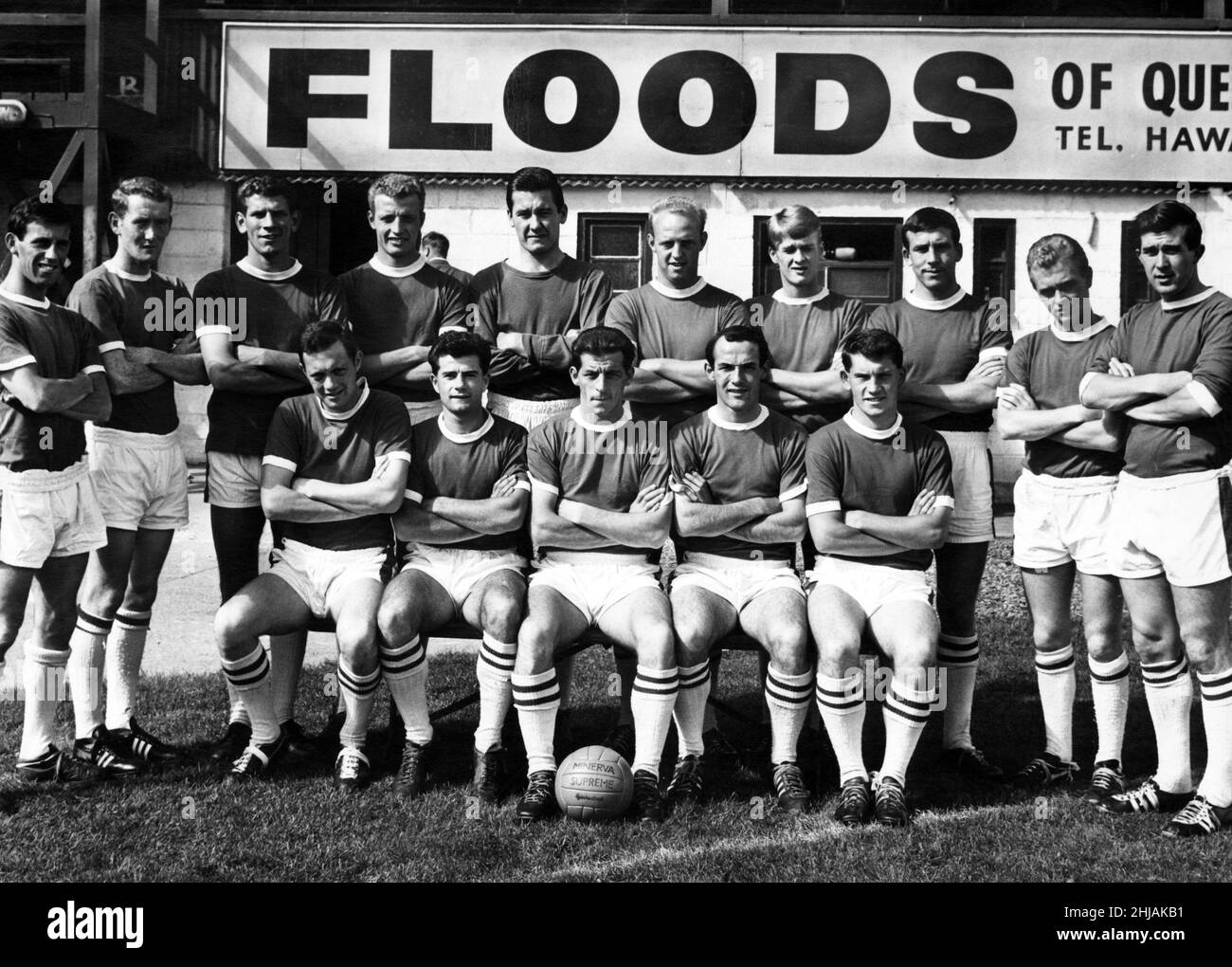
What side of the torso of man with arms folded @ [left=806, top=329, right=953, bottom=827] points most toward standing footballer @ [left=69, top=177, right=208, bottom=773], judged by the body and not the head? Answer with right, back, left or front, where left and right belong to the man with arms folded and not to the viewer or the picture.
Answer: right

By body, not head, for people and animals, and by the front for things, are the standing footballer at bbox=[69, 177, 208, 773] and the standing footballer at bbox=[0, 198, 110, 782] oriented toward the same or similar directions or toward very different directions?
same or similar directions

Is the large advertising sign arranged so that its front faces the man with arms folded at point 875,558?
yes

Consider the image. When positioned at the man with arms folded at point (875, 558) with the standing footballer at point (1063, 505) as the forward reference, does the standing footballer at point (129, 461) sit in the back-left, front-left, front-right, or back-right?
back-left

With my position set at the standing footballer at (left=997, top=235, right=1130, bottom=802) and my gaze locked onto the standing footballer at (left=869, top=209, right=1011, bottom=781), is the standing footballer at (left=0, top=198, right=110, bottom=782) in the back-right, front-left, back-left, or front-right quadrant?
front-left

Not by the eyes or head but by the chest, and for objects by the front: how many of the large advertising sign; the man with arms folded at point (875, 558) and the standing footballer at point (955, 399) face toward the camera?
3

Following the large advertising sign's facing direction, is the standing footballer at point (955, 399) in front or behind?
in front

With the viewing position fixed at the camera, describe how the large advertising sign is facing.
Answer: facing the viewer

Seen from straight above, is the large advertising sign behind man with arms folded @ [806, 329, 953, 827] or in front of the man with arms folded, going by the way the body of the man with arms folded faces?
behind

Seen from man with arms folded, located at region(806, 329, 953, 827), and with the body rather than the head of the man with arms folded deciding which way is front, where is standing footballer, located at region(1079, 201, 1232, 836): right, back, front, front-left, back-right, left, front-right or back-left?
left

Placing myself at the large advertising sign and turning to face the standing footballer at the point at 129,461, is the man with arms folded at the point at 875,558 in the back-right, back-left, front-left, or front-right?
front-left

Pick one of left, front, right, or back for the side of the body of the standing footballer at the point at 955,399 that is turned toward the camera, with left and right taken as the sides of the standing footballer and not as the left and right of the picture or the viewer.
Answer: front

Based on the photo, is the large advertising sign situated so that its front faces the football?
yes

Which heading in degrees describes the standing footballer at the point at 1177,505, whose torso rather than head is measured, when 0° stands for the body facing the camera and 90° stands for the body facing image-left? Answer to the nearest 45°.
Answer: approximately 45°
